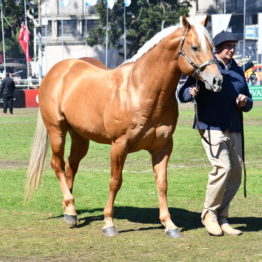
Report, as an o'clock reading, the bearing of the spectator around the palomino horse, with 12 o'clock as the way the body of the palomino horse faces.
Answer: The spectator is roughly at 7 o'clock from the palomino horse.

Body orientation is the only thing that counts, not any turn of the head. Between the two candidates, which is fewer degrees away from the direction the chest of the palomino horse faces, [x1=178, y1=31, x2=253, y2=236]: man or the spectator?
the man

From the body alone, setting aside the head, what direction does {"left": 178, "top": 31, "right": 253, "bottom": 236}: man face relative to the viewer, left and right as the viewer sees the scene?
facing the viewer and to the right of the viewer

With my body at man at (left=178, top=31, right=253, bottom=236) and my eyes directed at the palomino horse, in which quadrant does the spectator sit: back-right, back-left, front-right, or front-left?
front-right

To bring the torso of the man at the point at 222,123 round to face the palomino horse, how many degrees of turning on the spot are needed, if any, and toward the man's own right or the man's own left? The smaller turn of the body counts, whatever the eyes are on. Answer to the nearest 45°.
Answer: approximately 135° to the man's own right

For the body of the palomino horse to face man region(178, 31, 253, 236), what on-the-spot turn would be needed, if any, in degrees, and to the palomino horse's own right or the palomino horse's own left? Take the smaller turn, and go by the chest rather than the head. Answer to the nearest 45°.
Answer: approximately 45° to the palomino horse's own left

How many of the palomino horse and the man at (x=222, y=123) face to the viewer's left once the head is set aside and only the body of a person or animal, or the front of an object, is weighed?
0

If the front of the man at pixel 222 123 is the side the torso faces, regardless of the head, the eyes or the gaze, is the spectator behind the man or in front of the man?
behind
